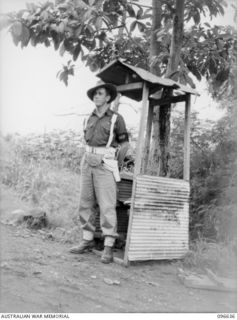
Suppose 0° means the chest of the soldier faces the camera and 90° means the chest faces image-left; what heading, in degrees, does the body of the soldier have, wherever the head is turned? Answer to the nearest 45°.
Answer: approximately 45°

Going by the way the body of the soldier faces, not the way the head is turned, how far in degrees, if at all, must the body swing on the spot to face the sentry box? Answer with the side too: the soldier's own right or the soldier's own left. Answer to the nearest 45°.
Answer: approximately 135° to the soldier's own left
